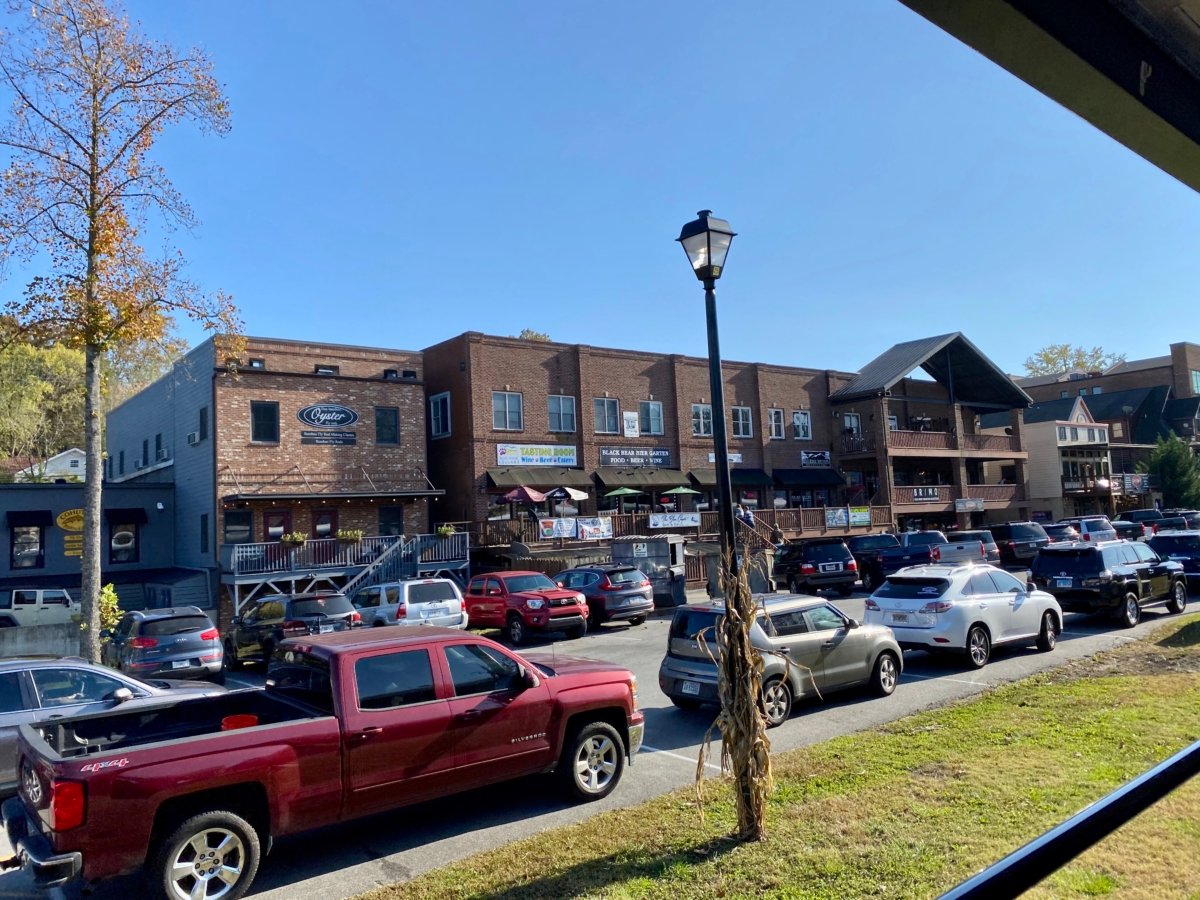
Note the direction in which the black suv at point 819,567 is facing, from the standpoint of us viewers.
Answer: facing away from the viewer and to the left of the viewer

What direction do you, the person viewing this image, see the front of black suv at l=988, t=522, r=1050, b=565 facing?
facing away from the viewer and to the left of the viewer

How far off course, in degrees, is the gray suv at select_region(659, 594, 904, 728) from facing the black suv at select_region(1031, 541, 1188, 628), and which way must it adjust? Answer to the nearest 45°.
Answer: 0° — it already faces it

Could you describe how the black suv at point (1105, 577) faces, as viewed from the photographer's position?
facing away from the viewer and to the right of the viewer

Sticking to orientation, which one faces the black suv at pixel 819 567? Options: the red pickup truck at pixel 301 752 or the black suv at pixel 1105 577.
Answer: the red pickup truck

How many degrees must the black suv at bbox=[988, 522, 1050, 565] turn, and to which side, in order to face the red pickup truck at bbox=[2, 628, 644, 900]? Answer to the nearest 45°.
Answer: approximately 135° to its left

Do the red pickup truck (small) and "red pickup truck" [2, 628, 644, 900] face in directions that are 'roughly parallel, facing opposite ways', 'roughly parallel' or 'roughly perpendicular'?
roughly perpendicular
